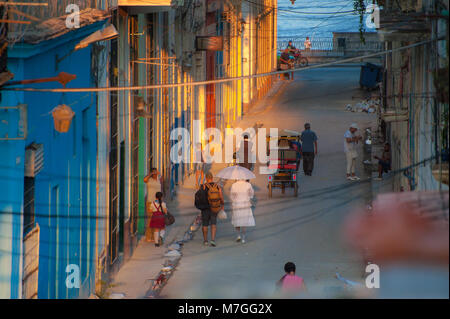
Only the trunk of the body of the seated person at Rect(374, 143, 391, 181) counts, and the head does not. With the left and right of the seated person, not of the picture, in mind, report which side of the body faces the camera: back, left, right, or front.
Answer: left

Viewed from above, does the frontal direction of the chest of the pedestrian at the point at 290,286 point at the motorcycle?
yes

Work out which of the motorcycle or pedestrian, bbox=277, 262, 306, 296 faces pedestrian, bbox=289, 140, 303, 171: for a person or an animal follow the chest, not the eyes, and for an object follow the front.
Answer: pedestrian, bbox=277, 262, 306, 296

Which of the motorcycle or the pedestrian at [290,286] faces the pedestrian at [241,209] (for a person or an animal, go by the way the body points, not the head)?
the pedestrian at [290,286]

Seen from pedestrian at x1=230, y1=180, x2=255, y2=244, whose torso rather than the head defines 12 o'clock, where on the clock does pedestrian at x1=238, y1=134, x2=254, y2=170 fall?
pedestrian at x1=238, y1=134, x2=254, y2=170 is roughly at 12 o'clock from pedestrian at x1=230, y1=180, x2=255, y2=244.

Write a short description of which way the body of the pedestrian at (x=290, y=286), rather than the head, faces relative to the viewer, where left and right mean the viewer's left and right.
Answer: facing away from the viewer

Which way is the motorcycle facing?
to the viewer's right

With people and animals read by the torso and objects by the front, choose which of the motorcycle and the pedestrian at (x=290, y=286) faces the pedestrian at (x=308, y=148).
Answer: the pedestrian at (x=290, y=286)

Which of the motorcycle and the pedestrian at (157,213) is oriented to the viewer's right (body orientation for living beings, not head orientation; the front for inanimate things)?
the motorcycle

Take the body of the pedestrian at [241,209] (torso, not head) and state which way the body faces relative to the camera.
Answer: away from the camera

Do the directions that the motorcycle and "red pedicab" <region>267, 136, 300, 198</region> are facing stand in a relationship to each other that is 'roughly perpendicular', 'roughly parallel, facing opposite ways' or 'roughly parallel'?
roughly perpendicular

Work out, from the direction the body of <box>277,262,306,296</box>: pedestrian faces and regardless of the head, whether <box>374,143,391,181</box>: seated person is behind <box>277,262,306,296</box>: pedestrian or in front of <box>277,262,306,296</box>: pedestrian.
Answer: in front
